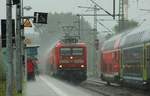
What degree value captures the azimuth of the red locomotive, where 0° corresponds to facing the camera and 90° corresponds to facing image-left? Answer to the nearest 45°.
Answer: approximately 0°
